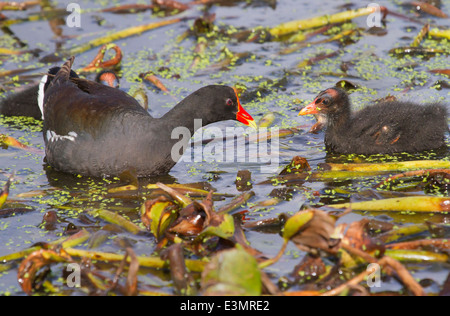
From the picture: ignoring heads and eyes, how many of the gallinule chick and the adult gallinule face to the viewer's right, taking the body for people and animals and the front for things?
1

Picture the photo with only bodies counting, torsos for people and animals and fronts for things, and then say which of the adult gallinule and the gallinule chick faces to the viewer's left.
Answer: the gallinule chick

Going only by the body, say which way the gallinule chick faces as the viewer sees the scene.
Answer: to the viewer's left

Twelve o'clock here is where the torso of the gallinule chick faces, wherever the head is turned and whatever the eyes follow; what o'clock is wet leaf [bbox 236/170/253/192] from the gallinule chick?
The wet leaf is roughly at 11 o'clock from the gallinule chick.

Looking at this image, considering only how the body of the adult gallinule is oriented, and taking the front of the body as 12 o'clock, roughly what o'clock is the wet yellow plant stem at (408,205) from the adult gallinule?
The wet yellow plant stem is roughly at 1 o'clock from the adult gallinule.

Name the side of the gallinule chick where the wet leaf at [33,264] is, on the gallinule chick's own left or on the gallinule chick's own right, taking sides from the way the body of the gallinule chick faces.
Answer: on the gallinule chick's own left

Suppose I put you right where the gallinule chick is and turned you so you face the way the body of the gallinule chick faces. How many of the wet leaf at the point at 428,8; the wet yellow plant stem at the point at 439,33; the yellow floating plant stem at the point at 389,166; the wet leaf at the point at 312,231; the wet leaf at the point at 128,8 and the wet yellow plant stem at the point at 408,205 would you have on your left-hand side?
3

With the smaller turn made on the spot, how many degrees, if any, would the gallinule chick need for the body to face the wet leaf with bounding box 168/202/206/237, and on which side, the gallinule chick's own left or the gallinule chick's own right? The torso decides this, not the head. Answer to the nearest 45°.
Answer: approximately 45° to the gallinule chick's own left

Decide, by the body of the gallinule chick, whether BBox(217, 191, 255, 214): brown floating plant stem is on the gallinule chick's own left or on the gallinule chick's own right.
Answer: on the gallinule chick's own left

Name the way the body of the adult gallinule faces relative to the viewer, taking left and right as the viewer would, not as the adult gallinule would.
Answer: facing to the right of the viewer

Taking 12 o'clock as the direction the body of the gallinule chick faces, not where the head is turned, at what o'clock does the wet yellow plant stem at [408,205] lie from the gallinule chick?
The wet yellow plant stem is roughly at 9 o'clock from the gallinule chick.

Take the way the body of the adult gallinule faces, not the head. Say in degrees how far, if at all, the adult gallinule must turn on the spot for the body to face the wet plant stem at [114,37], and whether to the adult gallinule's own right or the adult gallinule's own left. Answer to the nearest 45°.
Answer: approximately 90° to the adult gallinule's own left

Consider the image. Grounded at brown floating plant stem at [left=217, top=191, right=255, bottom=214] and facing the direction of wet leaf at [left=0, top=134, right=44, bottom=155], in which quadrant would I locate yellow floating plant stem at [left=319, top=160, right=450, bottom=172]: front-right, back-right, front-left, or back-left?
back-right

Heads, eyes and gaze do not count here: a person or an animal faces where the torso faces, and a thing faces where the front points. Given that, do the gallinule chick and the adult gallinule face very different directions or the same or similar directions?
very different directions
